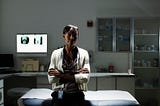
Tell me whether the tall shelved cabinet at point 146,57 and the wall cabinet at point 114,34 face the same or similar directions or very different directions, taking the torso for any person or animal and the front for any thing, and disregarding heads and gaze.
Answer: same or similar directions

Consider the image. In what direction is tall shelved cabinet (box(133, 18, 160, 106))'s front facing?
toward the camera

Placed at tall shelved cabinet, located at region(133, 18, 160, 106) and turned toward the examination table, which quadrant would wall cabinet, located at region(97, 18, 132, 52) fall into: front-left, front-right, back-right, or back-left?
front-right

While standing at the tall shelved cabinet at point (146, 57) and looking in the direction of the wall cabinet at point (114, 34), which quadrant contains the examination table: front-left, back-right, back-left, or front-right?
front-left

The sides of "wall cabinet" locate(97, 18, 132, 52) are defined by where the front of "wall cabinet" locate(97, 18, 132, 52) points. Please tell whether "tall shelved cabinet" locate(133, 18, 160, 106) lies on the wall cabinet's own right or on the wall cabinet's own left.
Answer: on the wall cabinet's own left

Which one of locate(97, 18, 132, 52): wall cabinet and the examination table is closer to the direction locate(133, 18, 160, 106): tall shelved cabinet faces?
the examination table

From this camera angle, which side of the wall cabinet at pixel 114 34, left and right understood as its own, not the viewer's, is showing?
front

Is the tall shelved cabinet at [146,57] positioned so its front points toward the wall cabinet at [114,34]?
no

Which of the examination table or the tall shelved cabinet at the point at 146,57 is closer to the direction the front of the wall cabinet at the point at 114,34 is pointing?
the examination table

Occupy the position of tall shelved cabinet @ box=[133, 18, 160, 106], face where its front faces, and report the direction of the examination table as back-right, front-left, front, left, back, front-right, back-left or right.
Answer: front

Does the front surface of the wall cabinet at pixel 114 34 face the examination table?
yes
